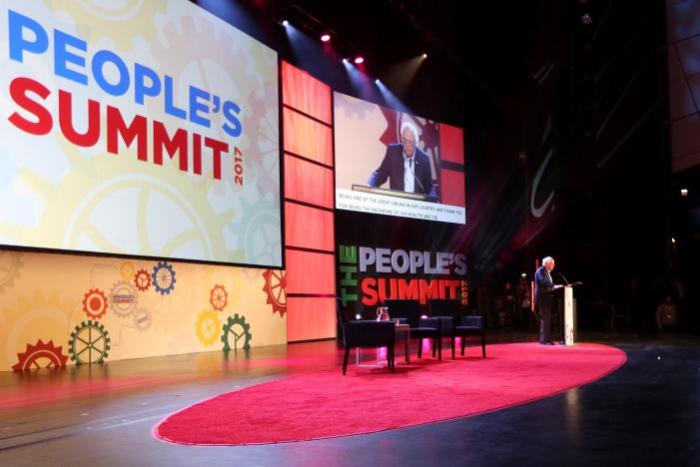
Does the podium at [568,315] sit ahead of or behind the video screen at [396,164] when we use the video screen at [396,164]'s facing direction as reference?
ahead

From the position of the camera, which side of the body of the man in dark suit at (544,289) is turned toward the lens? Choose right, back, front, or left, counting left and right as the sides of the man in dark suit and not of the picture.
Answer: right

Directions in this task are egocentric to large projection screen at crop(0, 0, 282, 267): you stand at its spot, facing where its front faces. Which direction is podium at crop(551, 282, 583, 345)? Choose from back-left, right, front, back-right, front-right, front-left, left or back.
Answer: front-left

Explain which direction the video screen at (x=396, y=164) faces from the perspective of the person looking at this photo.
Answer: facing the viewer and to the right of the viewer

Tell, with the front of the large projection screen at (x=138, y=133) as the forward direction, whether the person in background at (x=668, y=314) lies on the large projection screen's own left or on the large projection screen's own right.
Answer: on the large projection screen's own left

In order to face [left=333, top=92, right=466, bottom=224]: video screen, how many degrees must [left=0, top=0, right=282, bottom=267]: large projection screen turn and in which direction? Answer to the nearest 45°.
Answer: approximately 90° to its left

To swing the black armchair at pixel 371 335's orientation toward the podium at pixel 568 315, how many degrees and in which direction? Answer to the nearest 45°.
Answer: approximately 45° to its left

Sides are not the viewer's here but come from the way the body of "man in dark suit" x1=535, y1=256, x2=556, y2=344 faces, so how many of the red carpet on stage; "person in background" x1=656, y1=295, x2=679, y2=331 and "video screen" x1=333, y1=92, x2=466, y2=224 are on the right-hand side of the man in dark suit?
1

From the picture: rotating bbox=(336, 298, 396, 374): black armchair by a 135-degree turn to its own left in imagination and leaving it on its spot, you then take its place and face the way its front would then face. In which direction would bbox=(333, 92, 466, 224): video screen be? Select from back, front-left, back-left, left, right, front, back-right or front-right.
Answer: front-right
